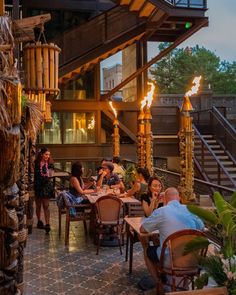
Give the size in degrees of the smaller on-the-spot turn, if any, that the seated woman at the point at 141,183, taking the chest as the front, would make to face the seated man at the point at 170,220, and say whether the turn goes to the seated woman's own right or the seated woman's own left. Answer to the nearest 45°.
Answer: approximately 90° to the seated woman's own left

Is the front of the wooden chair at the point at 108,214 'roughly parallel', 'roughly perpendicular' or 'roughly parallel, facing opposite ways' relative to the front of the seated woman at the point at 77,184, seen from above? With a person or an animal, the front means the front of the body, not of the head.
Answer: roughly perpendicular

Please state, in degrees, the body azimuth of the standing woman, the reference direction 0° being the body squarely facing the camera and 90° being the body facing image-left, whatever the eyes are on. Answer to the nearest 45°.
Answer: approximately 315°

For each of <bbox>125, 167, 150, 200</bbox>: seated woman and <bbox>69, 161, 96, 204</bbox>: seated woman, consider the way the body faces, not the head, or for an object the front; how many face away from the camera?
0

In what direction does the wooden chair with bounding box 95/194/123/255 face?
away from the camera

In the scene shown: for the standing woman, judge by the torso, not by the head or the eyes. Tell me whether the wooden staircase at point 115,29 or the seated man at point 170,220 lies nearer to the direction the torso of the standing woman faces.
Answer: the seated man

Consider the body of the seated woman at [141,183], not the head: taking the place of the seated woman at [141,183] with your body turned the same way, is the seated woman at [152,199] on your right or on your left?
on your left

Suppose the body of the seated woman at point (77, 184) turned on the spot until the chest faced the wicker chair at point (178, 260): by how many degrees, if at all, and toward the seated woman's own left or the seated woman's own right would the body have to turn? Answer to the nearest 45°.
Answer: approximately 90° to the seated woman's own right

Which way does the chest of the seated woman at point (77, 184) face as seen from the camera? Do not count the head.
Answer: to the viewer's right

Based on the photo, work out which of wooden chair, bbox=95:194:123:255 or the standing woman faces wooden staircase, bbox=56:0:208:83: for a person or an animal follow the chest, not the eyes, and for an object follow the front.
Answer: the wooden chair

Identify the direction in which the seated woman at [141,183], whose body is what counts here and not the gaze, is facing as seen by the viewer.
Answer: to the viewer's left

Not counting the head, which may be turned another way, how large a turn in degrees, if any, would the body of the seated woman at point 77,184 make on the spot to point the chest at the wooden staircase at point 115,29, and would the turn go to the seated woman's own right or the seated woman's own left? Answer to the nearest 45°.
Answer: approximately 90° to the seated woman's own left

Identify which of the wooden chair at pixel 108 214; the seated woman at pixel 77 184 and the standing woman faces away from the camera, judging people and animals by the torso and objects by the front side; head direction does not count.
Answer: the wooden chair
